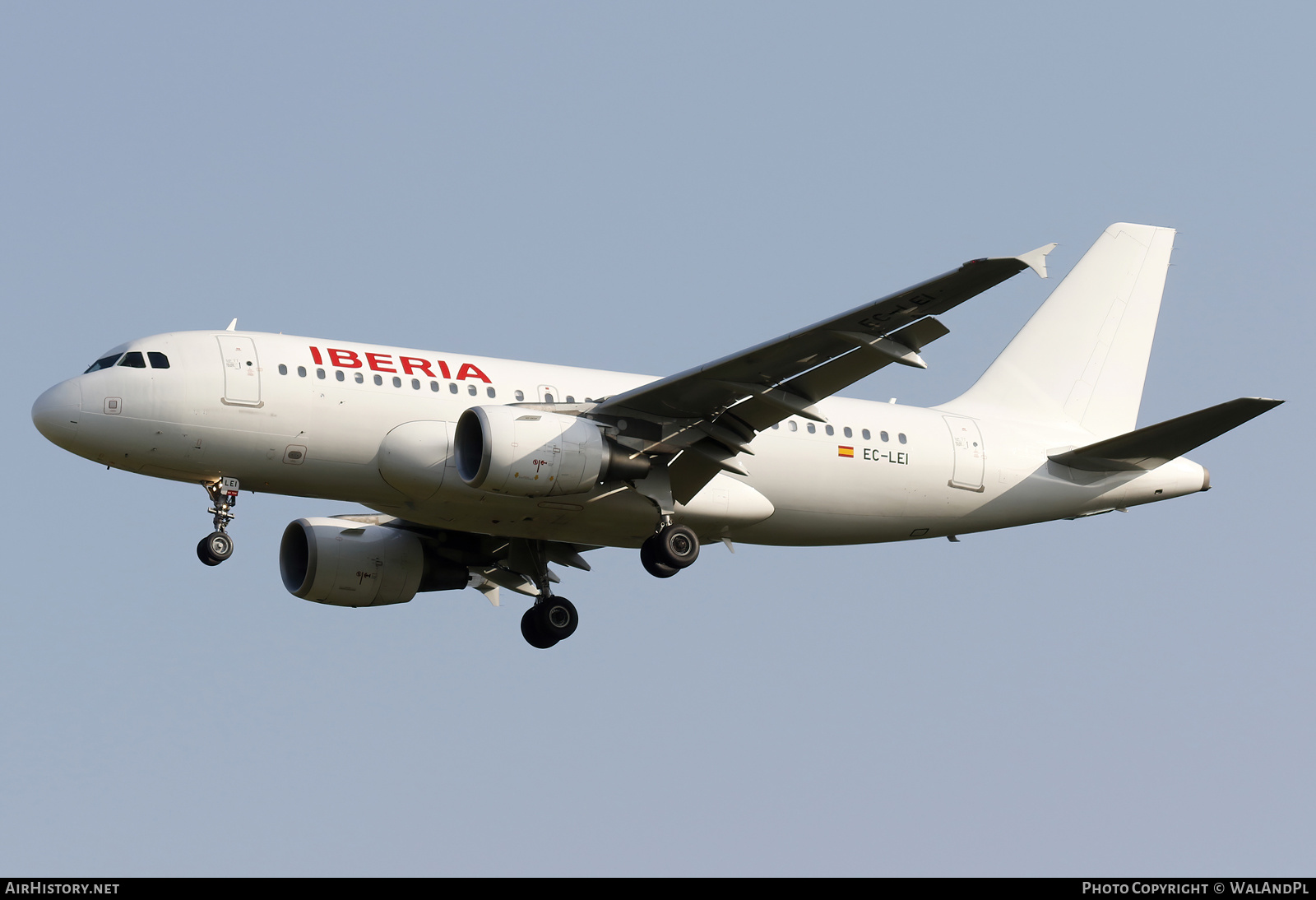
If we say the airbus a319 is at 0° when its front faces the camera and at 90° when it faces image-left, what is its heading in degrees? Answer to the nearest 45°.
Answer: approximately 45°
